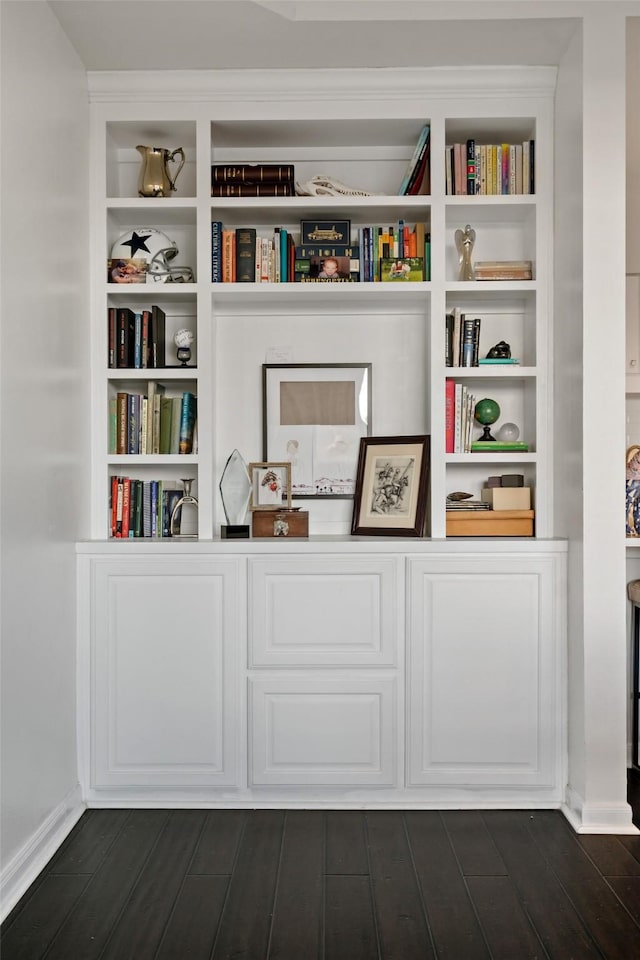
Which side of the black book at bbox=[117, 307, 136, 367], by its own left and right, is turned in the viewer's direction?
right

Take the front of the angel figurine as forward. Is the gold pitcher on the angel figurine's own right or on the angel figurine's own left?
on the angel figurine's own right

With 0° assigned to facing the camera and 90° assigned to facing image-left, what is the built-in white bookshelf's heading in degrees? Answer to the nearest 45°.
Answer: approximately 0°

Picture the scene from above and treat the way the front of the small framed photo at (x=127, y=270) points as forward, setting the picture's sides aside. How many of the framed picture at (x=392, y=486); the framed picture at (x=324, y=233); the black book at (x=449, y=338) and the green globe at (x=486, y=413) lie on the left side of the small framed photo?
4

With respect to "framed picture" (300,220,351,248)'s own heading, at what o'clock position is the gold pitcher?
The gold pitcher is roughly at 3 o'clock from the framed picture.

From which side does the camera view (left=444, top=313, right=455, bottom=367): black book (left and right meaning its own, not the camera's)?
right

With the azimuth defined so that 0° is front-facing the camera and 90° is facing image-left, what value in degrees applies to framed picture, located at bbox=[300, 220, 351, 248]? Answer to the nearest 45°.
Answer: approximately 0°
